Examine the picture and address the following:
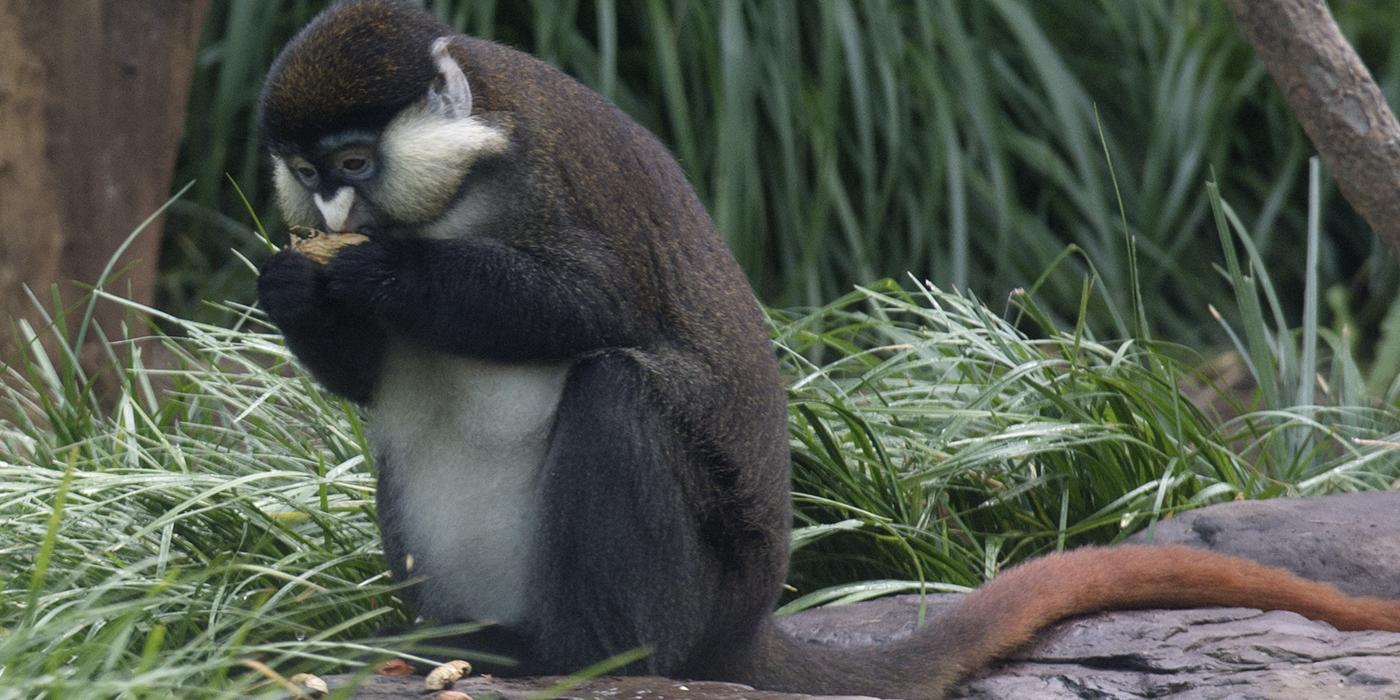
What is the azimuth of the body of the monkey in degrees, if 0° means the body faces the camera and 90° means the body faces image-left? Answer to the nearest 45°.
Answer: approximately 45°

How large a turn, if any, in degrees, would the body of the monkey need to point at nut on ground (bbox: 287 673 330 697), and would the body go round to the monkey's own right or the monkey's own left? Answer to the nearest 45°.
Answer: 0° — it already faces it

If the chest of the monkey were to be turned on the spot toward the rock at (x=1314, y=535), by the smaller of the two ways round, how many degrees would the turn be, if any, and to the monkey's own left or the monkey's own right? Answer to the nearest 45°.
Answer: approximately 135° to the monkey's own left

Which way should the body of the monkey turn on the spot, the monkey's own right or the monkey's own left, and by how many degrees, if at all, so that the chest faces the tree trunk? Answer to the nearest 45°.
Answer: approximately 90° to the monkey's own right
